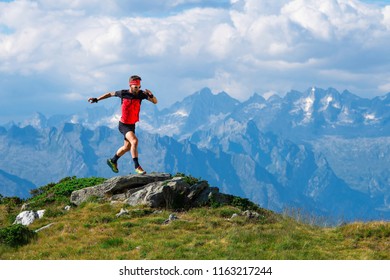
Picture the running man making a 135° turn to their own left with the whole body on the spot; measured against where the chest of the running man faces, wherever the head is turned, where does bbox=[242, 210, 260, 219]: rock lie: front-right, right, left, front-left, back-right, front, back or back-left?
back-right

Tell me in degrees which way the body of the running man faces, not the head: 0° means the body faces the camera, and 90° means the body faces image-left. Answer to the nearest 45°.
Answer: approximately 315°
